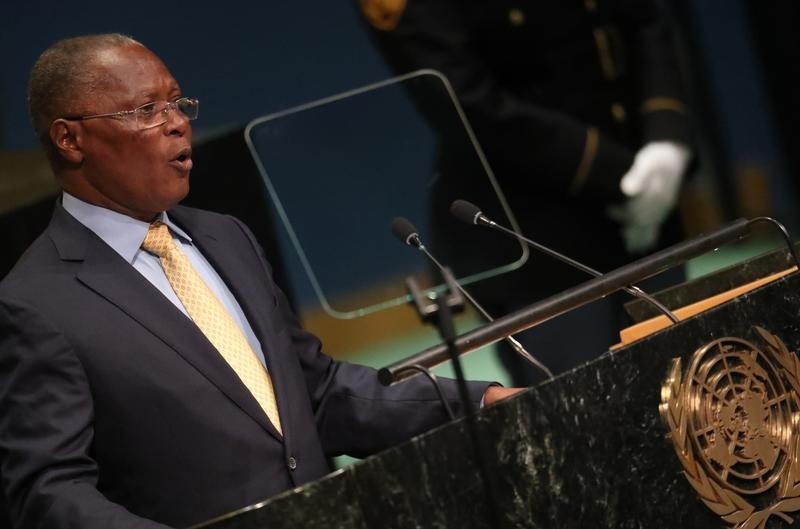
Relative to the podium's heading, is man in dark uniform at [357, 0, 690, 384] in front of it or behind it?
behind

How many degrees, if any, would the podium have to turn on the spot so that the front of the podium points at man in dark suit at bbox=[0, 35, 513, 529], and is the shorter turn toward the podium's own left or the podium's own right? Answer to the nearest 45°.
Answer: approximately 135° to the podium's own right

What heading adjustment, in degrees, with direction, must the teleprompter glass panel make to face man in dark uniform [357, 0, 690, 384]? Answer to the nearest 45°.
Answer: approximately 135° to its left

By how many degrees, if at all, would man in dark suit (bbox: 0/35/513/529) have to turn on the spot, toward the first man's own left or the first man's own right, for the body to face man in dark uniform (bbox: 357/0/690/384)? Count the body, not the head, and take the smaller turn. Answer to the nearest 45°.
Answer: approximately 90° to the first man's own left

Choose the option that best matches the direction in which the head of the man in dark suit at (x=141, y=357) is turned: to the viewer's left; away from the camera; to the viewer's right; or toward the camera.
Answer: to the viewer's right
